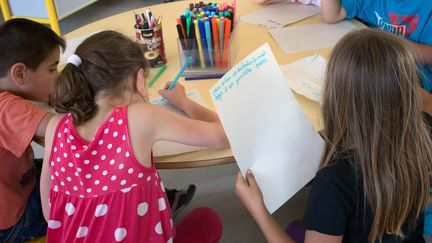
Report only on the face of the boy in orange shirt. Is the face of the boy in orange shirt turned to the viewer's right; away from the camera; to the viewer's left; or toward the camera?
to the viewer's right

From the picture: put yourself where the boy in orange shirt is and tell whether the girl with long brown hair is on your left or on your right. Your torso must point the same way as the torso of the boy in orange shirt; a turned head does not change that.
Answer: on your right

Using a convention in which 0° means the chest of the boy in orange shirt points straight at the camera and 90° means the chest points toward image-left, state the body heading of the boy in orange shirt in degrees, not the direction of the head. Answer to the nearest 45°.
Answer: approximately 270°

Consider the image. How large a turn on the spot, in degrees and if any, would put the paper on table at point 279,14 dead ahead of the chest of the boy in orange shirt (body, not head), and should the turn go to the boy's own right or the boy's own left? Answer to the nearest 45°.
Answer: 0° — they already face it

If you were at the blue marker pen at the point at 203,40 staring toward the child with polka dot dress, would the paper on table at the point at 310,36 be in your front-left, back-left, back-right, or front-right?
back-left

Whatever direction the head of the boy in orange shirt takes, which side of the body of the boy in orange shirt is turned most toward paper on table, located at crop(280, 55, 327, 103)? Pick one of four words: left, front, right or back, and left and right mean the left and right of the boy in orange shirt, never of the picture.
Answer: front
